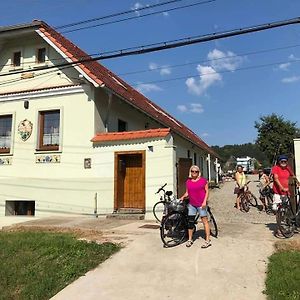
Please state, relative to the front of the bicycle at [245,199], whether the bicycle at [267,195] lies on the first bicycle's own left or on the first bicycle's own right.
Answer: on the first bicycle's own left

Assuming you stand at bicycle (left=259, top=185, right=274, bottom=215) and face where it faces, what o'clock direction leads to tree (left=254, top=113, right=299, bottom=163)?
The tree is roughly at 6 o'clock from the bicycle.

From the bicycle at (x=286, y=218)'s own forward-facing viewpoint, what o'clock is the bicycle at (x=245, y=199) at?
the bicycle at (x=245, y=199) is roughly at 4 o'clock from the bicycle at (x=286, y=218).

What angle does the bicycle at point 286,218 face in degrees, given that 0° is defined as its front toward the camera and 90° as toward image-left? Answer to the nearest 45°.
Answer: approximately 45°

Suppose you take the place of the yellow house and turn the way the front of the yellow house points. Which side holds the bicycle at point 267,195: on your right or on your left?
on your left

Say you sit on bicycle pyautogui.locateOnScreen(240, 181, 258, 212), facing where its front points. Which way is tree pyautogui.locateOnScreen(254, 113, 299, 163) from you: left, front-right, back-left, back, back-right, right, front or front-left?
back-right

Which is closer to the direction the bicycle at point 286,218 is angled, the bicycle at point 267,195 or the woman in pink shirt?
the woman in pink shirt

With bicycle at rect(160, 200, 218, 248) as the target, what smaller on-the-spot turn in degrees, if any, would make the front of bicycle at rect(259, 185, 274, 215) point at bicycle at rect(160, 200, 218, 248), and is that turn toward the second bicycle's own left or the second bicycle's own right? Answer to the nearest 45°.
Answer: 0° — it already faces it
